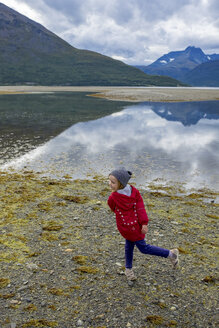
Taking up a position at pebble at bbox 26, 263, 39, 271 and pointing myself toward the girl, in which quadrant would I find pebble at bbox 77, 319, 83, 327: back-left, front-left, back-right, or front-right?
front-right

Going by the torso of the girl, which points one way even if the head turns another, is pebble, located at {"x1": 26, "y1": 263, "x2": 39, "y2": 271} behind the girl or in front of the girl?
in front
